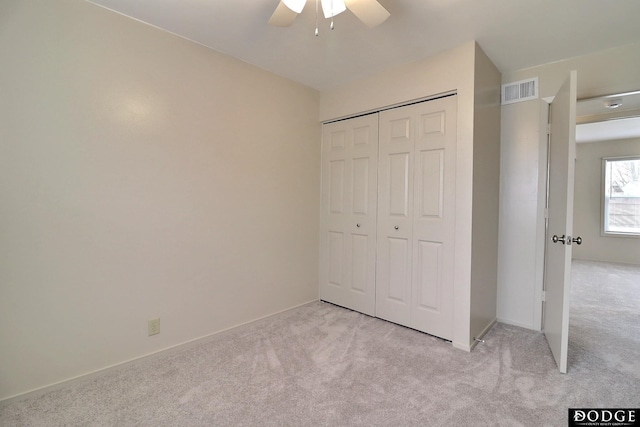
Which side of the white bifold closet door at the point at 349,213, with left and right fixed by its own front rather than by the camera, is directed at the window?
back

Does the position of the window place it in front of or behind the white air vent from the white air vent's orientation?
behind

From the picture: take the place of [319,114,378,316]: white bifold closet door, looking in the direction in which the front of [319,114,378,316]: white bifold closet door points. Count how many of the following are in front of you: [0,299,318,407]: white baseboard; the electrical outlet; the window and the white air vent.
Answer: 2

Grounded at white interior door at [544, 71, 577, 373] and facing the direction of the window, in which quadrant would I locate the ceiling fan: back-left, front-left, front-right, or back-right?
back-left

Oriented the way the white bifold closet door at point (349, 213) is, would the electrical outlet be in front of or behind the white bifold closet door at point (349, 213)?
in front

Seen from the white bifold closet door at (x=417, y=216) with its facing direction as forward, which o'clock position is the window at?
The window is roughly at 6 o'clock from the white bifold closet door.

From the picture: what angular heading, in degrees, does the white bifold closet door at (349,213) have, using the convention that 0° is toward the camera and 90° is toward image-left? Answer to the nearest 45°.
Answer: approximately 45°

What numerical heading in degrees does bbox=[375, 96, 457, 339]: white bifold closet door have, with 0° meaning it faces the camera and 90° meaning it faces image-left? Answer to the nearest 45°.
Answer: approximately 45°

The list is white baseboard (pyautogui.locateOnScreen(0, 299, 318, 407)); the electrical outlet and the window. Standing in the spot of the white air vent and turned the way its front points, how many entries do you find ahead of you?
2

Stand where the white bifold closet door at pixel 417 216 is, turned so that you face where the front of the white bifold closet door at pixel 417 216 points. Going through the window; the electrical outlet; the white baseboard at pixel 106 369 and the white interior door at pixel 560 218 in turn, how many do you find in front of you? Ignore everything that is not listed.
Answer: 2
